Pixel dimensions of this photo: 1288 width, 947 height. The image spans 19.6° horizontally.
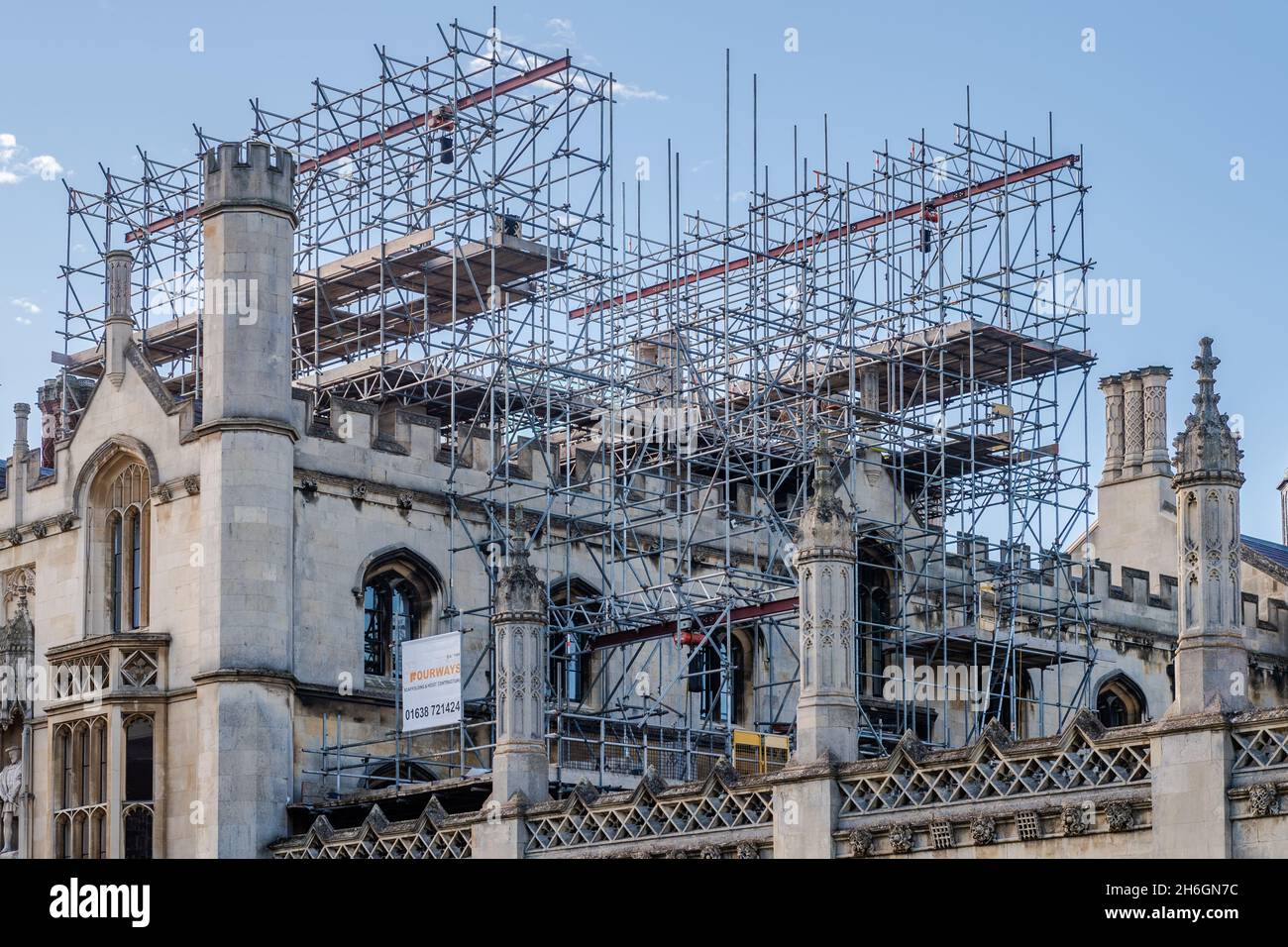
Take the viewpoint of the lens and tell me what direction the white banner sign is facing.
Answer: facing the viewer and to the left of the viewer
